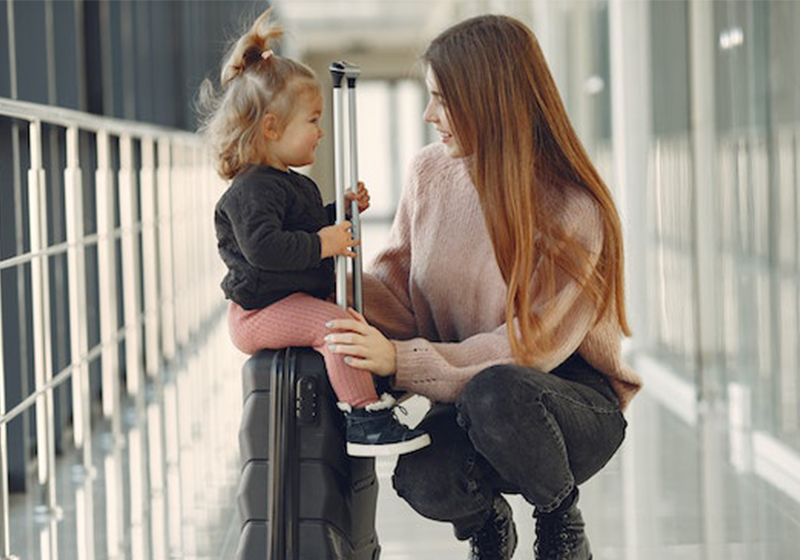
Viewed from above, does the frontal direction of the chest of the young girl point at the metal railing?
no

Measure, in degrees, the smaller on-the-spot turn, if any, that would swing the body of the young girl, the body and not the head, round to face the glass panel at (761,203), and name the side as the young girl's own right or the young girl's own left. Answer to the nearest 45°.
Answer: approximately 45° to the young girl's own left

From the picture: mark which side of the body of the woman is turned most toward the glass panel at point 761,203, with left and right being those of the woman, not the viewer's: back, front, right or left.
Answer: back

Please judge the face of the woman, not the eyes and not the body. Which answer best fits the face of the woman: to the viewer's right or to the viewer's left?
to the viewer's left

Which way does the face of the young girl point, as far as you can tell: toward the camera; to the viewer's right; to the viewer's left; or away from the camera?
to the viewer's right

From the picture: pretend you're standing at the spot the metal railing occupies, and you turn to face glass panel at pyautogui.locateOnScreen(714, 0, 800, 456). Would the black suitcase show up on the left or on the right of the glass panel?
right

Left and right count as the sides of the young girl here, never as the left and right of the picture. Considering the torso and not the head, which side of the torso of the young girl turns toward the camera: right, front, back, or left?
right

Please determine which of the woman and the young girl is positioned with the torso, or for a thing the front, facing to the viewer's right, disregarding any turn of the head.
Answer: the young girl

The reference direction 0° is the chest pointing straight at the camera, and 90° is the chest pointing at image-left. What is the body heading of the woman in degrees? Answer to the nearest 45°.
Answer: approximately 45°
